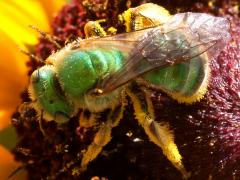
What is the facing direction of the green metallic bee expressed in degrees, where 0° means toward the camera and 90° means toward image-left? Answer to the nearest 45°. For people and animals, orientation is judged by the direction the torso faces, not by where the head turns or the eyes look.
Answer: approximately 90°
